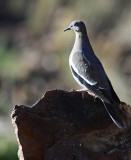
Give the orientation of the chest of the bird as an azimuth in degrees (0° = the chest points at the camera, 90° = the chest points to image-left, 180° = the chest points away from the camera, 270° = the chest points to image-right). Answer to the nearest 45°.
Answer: approximately 90°
